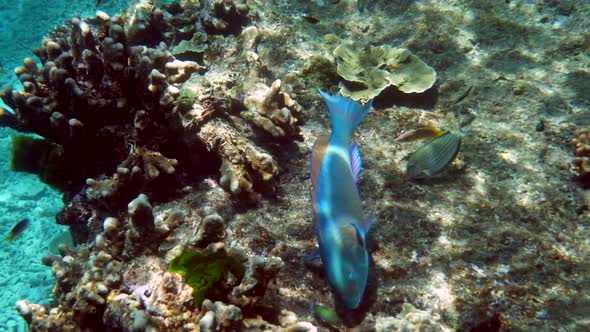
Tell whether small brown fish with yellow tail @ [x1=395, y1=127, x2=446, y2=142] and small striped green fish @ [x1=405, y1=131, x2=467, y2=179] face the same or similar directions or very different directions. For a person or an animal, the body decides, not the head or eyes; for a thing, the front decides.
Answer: same or similar directions

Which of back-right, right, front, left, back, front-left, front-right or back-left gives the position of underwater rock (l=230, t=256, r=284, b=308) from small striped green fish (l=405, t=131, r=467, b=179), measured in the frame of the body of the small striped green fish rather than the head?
front-left

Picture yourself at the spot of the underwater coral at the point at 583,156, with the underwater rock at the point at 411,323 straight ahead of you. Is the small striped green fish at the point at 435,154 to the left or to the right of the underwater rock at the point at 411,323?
right

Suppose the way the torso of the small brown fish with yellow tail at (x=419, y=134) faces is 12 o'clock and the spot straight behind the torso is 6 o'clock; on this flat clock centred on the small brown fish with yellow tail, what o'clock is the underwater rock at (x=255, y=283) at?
The underwater rock is roughly at 10 o'clock from the small brown fish with yellow tail.

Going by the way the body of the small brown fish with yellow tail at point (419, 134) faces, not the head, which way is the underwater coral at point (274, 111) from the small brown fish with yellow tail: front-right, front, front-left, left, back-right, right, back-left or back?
front

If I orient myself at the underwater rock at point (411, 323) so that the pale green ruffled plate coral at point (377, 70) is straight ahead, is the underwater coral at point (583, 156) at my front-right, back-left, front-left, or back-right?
front-right

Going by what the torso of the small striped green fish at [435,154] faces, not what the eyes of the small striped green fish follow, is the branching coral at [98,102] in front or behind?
in front

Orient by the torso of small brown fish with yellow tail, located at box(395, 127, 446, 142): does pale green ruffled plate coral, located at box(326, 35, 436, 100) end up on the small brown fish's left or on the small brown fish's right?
on the small brown fish's right

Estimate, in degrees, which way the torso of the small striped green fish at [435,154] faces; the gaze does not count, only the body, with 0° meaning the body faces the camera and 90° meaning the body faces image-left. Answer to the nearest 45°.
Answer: approximately 90°

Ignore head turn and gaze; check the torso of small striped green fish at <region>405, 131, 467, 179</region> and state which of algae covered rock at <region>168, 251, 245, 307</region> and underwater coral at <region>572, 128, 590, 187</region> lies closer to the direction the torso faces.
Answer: the algae covered rock

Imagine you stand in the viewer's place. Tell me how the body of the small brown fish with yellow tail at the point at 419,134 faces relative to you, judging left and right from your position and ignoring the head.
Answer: facing to the left of the viewer

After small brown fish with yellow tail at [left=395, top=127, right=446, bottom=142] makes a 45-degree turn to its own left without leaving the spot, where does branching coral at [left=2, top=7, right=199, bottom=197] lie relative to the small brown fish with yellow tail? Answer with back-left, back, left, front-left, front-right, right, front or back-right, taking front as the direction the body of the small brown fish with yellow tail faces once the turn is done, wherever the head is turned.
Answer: front-right

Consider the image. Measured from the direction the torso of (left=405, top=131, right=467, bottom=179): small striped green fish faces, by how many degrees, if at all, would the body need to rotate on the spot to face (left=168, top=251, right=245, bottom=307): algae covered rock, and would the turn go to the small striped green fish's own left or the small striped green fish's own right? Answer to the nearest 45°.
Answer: approximately 45° to the small striped green fish's own left

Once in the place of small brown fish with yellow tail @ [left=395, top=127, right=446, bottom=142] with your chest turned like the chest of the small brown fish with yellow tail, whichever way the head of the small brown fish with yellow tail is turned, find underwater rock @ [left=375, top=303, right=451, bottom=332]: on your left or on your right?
on your left
